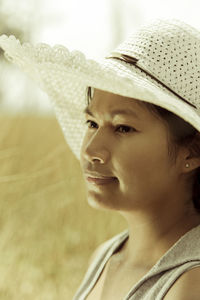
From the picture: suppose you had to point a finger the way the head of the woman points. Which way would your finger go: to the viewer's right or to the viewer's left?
to the viewer's left

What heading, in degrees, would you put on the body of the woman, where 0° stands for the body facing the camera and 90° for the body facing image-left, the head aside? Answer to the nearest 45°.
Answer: approximately 45°
